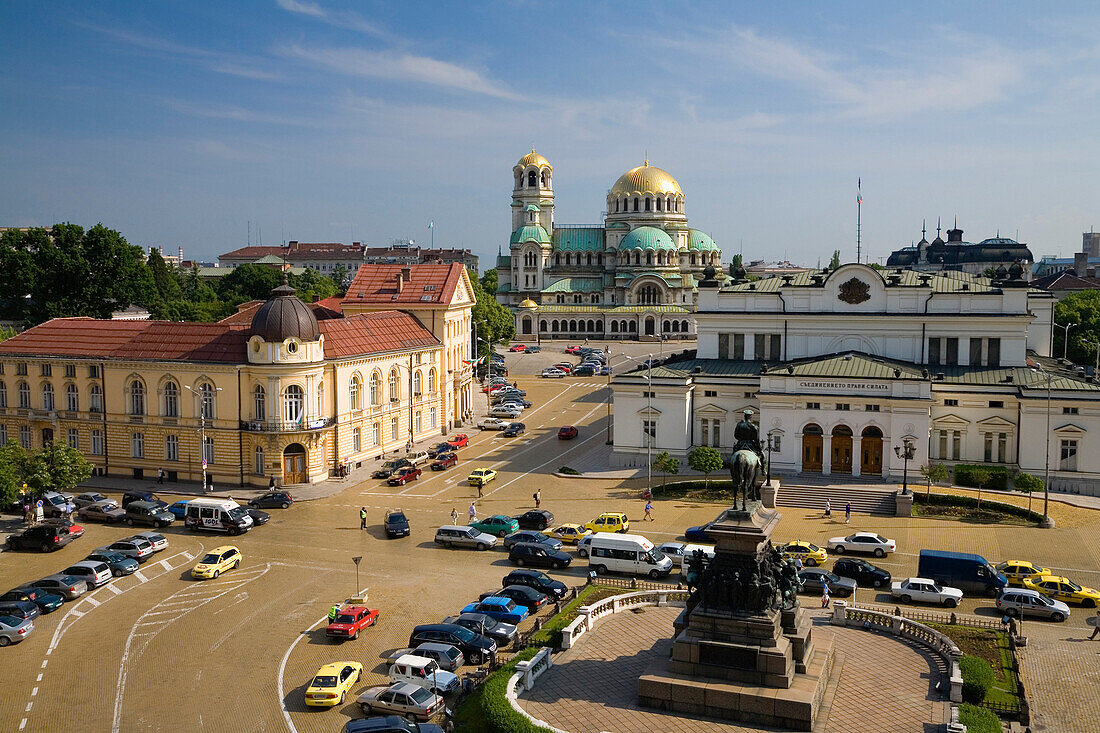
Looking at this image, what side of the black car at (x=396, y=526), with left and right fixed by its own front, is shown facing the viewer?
front

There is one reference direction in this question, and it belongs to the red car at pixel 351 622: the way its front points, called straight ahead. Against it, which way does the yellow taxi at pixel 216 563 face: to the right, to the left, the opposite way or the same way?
the opposite way

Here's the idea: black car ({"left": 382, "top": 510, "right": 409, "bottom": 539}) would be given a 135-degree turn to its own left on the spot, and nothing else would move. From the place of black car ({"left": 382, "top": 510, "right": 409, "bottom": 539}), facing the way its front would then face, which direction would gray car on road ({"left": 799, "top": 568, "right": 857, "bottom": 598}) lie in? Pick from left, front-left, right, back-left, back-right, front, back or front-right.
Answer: right

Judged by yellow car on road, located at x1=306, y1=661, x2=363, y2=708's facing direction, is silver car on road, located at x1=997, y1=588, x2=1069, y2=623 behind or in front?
in front

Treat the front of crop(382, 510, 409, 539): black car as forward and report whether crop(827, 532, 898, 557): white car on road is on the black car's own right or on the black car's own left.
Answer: on the black car's own left

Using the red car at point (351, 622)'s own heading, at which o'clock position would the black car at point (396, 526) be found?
The black car is roughly at 11 o'clock from the red car.

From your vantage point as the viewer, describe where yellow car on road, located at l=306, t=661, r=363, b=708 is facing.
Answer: facing away from the viewer and to the right of the viewer

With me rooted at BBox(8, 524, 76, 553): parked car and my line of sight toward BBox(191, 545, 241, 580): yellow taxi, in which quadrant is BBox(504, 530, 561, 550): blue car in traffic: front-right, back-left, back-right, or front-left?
front-left

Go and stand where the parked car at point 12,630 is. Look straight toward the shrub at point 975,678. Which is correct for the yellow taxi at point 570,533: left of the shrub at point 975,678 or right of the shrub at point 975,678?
left
